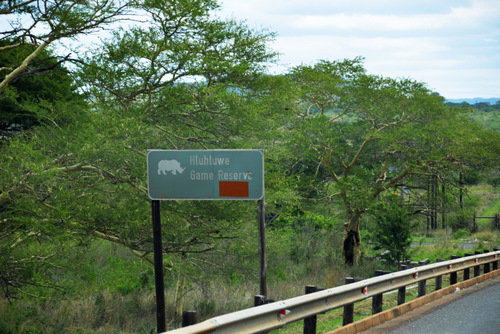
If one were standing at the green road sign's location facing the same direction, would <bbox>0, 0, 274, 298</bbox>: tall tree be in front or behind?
behind

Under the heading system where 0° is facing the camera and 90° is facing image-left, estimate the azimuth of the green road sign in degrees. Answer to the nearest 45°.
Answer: approximately 0°

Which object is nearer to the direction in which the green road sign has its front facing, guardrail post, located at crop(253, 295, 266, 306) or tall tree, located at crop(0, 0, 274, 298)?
the guardrail post

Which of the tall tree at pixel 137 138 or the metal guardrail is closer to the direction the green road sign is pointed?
the metal guardrail
